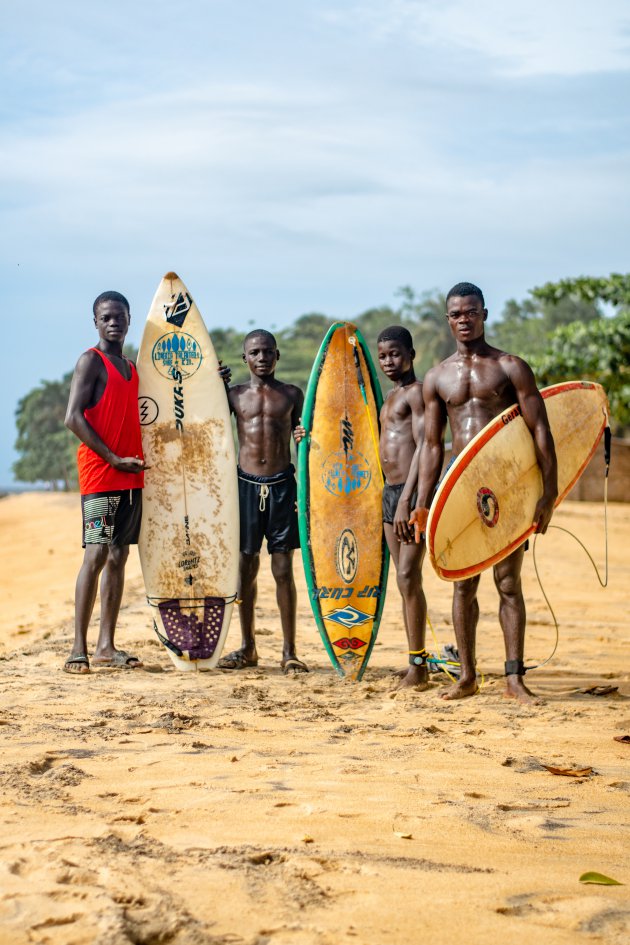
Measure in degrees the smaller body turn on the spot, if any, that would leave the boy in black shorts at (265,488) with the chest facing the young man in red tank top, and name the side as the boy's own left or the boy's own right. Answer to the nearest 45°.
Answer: approximately 90° to the boy's own right

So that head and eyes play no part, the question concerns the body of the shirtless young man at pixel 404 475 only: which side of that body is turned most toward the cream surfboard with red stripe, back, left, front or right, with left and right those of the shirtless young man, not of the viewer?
left

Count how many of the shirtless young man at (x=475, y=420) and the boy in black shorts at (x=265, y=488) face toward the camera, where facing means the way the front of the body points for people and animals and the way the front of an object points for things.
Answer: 2

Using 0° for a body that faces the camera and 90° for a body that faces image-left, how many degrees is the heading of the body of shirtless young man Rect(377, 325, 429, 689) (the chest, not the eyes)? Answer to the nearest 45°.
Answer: approximately 45°

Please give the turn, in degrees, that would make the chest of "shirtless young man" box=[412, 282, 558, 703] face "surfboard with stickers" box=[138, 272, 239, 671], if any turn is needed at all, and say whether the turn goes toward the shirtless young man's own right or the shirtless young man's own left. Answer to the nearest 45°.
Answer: approximately 135° to the shirtless young man's own right

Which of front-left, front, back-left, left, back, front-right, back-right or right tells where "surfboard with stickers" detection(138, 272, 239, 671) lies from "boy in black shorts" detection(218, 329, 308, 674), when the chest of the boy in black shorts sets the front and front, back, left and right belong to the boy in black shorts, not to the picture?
back-right

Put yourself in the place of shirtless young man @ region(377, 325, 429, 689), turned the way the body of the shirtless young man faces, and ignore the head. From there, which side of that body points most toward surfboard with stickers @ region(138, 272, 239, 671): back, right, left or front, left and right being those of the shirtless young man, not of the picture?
right

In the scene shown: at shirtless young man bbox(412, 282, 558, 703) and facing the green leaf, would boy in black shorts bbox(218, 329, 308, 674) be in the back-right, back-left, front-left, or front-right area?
back-right

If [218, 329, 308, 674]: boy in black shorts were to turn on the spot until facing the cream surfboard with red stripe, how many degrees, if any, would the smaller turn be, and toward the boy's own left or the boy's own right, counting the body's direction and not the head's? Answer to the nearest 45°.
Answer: approximately 45° to the boy's own left
